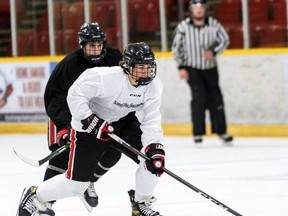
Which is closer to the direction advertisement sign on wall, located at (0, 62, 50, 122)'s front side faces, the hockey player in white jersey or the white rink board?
the hockey player in white jersey

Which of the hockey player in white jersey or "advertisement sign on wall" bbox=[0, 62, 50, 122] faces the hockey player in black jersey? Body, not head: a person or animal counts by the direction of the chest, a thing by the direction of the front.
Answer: the advertisement sign on wall

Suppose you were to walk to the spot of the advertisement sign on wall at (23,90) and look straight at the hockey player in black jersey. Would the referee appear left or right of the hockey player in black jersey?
left

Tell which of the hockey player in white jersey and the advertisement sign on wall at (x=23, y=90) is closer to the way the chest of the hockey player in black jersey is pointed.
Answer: the hockey player in white jersey

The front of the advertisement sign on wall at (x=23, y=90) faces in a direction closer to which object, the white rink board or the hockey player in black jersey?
the hockey player in black jersey

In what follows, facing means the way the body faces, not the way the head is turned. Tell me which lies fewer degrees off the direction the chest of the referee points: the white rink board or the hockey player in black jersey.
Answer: the hockey player in black jersey

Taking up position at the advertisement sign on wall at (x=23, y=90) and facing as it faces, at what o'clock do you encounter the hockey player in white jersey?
The hockey player in white jersey is roughly at 12 o'clock from the advertisement sign on wall.

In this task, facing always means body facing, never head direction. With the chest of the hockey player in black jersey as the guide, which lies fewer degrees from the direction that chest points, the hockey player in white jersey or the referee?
the hockey player in white jersey
